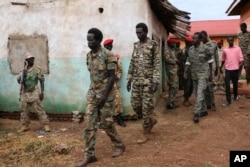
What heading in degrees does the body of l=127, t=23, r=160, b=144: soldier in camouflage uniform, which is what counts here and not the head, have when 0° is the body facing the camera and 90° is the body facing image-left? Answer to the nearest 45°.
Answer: approximately 45°

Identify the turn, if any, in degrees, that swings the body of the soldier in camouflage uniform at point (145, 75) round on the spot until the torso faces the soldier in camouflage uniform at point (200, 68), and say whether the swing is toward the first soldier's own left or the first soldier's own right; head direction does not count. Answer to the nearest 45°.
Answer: approximately 180°

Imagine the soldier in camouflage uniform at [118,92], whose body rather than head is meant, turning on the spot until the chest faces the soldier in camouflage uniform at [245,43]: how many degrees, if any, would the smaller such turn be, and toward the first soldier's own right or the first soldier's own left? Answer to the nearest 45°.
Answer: approximately 90° to the first soldier's own left

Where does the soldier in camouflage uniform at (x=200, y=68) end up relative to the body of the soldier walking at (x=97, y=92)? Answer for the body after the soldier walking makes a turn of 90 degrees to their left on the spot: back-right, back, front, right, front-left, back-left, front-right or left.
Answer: left

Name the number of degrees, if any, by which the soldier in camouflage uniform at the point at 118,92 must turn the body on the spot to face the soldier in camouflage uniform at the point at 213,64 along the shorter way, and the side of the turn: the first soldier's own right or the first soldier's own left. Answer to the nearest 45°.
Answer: approximately 45° to the first soldier's own left

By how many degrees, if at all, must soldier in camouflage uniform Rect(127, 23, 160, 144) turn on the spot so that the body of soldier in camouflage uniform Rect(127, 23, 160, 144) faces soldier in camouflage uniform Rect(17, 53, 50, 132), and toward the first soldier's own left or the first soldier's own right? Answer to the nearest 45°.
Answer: approximately 90° to the first soldier's own right

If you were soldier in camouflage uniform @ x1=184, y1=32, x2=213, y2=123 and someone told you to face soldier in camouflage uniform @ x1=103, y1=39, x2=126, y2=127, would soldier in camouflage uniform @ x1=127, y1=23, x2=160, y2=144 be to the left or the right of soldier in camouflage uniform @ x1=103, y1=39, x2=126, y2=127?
left

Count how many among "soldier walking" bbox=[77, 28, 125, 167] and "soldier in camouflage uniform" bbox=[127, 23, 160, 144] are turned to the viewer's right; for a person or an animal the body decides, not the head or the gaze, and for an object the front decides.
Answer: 0

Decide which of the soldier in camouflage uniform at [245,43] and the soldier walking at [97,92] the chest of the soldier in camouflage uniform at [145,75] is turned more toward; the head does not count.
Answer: the soldier walking

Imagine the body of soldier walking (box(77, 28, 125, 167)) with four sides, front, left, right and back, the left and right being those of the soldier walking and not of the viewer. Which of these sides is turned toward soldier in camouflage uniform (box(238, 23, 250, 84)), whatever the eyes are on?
back
